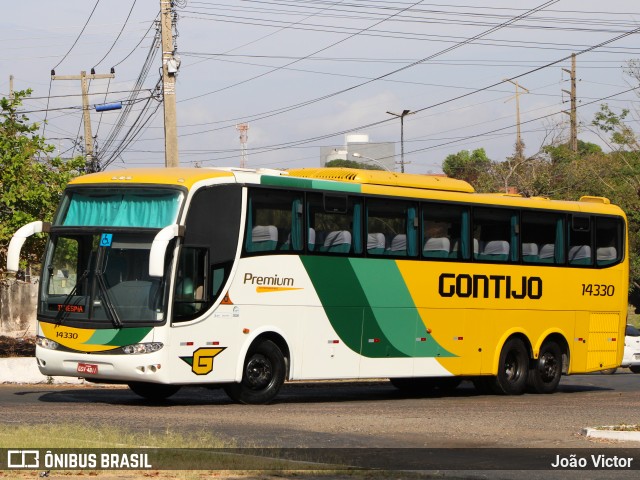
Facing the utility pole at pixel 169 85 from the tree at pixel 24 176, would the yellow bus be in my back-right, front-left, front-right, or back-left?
front-right

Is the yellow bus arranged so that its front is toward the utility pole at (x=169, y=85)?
no

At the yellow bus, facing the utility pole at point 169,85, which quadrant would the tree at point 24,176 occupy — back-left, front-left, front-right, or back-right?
front-left

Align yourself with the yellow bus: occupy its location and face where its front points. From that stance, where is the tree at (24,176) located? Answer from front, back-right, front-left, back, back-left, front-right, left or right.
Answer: right
